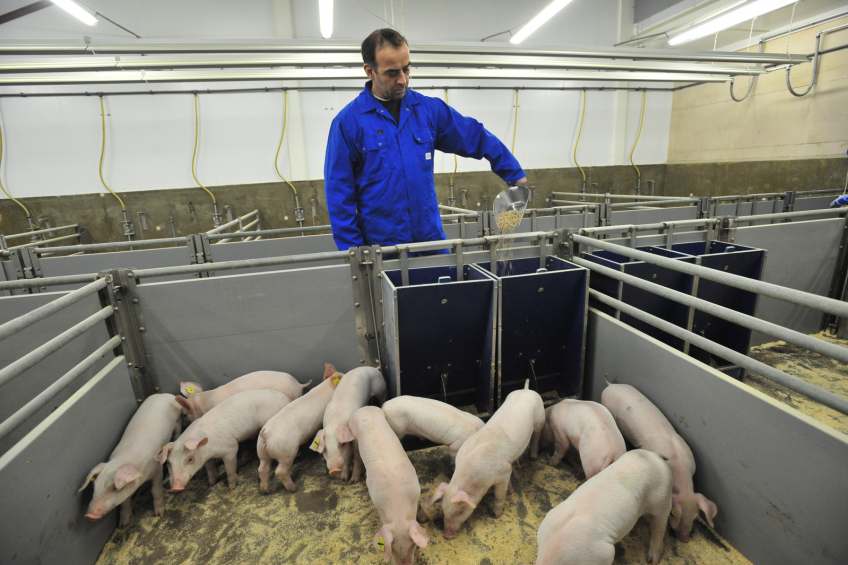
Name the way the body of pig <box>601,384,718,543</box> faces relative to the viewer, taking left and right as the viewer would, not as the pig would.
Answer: facing the viewer and to the right of the viewer

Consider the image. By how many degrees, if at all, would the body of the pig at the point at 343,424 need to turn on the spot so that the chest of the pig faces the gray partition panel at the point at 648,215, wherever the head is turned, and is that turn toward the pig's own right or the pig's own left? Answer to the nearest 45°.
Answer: approximately 180°

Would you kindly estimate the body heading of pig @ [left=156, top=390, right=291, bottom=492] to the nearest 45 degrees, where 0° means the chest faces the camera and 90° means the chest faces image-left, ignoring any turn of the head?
approximately 45°

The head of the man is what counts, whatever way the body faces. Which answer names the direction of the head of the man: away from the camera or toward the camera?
toward the camera

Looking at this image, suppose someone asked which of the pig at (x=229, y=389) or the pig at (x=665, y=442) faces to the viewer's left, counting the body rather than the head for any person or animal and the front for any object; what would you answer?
the pig at (x=229, y=389)

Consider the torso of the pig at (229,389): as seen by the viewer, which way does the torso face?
to the viewer's left

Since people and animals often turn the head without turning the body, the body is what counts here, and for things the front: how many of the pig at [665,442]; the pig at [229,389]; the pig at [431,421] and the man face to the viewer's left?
1

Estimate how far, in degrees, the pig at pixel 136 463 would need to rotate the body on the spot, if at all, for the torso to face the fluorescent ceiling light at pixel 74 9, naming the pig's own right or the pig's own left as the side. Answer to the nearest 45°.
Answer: approximately 135° to the pig's own right

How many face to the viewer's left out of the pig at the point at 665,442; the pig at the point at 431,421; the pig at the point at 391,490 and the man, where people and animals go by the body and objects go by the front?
0

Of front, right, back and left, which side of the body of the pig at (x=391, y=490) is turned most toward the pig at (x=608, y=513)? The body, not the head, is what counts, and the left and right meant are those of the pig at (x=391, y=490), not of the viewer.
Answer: left

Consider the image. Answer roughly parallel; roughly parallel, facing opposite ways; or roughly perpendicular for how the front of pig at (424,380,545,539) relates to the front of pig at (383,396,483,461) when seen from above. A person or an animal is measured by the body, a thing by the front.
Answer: roughly perpendicular

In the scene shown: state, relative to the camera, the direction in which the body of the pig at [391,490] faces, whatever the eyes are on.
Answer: toward the camera

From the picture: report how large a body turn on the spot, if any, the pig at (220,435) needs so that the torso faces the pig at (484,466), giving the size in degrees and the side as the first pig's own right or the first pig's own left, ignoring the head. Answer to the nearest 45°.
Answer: approximately 90° to the first pig's own left

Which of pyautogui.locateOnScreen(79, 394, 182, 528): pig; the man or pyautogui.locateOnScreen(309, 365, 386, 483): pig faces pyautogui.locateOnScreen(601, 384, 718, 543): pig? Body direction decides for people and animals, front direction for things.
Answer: the man

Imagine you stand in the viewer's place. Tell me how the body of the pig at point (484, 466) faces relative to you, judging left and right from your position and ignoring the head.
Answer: facing the viewer and to the left of the viewer

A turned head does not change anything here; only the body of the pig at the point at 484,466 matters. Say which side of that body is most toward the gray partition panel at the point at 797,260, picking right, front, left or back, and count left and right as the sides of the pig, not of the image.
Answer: back
